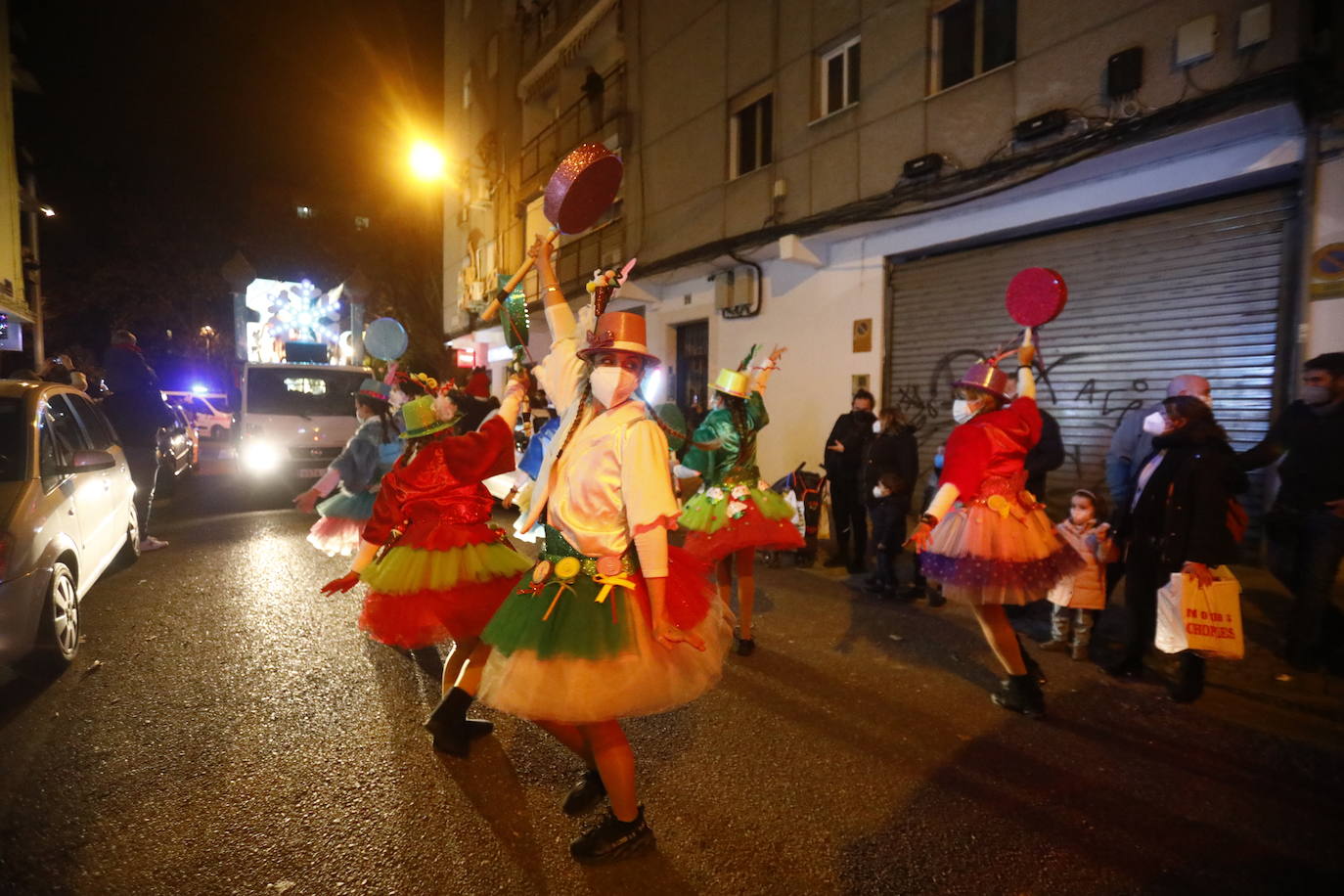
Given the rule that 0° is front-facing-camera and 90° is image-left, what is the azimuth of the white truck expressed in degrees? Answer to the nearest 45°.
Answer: approximately 0°

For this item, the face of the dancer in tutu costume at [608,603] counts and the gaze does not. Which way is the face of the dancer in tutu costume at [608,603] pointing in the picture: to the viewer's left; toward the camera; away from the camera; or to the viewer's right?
toward the camera

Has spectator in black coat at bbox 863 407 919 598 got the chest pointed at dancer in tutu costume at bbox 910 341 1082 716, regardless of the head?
no

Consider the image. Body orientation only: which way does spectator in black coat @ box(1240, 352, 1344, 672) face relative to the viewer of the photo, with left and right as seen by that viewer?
facing the viewer and to the left of the viewer

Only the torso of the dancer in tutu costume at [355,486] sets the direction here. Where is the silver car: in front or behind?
in front

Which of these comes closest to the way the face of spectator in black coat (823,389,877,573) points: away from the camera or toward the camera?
toward the camera

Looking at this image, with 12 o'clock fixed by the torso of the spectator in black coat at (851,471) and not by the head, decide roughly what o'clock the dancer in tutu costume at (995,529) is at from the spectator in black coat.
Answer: The dancer in tutu costume is roughly at 10 o'clock from the spectator in black coat.

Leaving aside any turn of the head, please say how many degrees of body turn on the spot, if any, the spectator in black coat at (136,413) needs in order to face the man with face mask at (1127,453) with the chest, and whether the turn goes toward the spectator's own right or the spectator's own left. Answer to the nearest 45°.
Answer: approximately 45° to the spectator's own right

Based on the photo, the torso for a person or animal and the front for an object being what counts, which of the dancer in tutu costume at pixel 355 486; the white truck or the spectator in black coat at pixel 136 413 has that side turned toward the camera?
the white truck

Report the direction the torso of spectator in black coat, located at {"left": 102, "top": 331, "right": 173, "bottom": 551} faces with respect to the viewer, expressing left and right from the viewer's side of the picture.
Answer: facing to the right of the viewer

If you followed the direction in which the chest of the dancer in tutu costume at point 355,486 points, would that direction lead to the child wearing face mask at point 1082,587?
no

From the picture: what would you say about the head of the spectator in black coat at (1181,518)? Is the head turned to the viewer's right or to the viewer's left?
to the viewer's left

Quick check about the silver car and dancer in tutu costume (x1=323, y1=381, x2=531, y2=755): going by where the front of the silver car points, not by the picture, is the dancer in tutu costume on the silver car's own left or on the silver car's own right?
on the silver car's own left

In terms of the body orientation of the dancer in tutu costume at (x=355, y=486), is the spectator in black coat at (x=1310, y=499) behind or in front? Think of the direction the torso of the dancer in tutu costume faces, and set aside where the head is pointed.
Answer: behind

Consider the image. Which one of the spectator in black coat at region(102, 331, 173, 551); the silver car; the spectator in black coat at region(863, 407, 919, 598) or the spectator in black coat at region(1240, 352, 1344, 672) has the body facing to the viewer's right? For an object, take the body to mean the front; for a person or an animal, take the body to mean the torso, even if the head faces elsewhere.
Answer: the spectator in black coat at region(102, 331, 173, 551)
